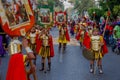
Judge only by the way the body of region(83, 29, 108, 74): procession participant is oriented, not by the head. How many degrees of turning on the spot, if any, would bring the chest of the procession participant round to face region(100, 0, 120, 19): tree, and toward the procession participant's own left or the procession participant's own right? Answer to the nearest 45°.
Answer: approximately 180°

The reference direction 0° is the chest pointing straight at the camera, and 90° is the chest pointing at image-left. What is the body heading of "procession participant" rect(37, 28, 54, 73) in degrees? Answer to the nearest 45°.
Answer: approximately 0°

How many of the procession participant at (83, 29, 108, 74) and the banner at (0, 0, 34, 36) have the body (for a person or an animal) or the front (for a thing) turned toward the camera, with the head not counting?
2

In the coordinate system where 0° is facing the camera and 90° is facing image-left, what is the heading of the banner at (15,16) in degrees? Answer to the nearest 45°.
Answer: approximately 0°

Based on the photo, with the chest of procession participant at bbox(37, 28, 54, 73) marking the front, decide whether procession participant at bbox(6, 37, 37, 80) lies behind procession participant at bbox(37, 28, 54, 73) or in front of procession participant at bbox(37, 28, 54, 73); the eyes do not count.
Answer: in front

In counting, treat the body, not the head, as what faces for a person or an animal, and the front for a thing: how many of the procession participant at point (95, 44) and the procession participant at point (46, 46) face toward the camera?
2
